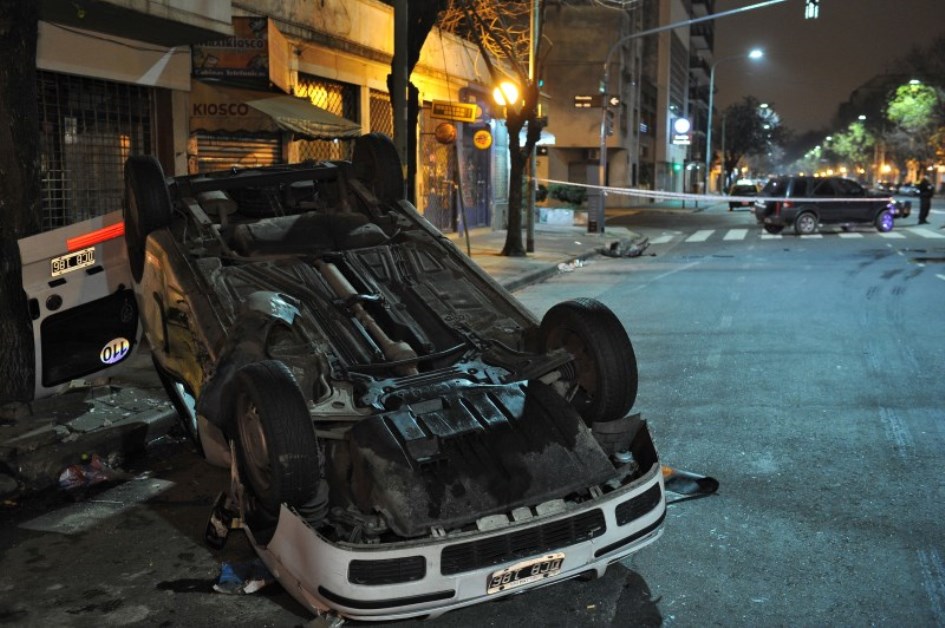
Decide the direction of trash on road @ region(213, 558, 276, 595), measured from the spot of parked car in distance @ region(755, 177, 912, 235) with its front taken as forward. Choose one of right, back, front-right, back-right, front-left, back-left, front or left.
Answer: back-right

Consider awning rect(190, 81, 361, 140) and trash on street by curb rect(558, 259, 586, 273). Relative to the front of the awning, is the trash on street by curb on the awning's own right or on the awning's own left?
on the awning's own left

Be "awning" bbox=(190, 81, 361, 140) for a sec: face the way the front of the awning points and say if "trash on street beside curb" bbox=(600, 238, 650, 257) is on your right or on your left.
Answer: on your left

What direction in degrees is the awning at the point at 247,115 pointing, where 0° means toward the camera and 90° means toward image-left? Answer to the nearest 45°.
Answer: approximately 315°

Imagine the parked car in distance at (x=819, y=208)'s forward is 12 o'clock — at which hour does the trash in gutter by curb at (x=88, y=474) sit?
The trash in gutter by curb is roughly at 5 o'clock from the parked car in distance.

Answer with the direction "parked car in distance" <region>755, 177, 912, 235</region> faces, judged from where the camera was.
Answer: facing away from the viewer and to the right of the viewer

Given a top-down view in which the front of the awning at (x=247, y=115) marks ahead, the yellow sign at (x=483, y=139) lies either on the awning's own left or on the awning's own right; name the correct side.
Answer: on the awning's own left

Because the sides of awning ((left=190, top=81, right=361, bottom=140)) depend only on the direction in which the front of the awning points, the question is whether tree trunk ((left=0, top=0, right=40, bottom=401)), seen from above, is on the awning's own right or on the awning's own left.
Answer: on the awning's own right

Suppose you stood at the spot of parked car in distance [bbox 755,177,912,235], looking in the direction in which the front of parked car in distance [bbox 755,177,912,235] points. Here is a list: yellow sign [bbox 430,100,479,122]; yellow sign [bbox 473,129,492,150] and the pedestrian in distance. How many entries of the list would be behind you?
2

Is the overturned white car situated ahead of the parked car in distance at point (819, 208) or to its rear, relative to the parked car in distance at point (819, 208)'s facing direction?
to the rear

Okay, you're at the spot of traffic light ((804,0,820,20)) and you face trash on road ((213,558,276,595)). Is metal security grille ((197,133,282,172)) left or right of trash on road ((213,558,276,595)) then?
right
